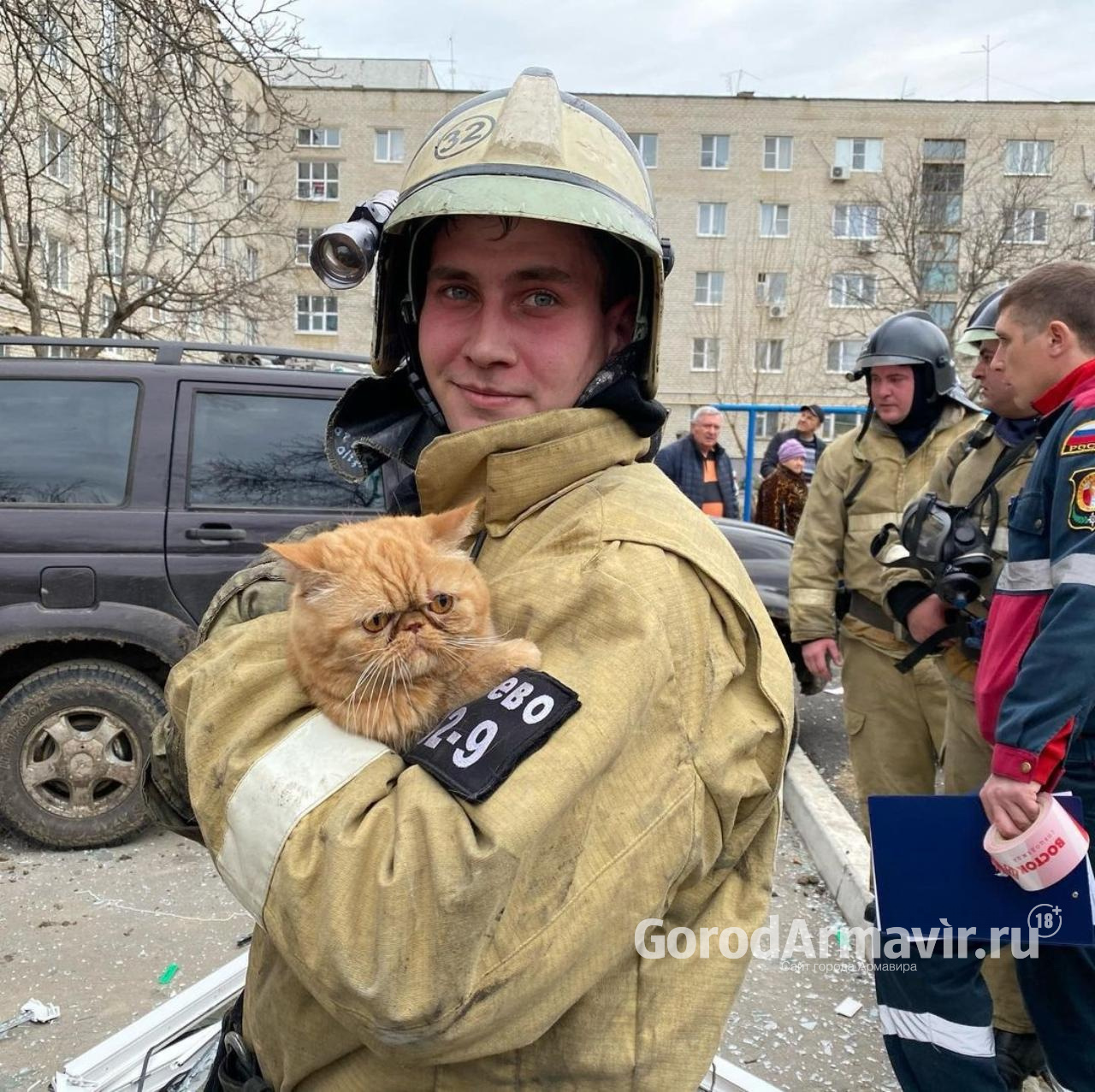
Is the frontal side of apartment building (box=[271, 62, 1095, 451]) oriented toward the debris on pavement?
yes

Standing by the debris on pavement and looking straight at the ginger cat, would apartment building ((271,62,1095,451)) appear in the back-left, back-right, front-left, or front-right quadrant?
back-left

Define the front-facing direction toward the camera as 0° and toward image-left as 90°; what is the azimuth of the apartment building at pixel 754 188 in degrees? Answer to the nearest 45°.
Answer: approximately 0°

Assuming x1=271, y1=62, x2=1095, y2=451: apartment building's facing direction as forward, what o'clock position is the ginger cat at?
The ginger cat is roughly at 12 o'clock from the apartment building.

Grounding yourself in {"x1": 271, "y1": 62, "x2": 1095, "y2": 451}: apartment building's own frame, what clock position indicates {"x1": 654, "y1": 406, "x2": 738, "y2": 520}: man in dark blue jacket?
The man in dark blue jacket is roughly at 12 o'clock from the apartment building.

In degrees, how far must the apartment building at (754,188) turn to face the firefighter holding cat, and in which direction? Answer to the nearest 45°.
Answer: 0° — it already faces them
